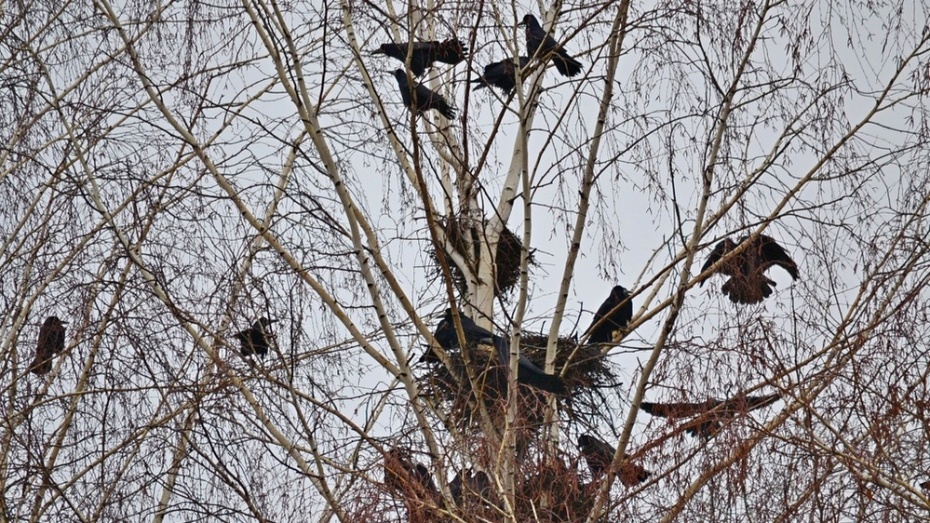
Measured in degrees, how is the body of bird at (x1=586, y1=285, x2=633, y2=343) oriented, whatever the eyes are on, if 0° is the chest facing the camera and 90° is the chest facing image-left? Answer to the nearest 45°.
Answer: approximately 270°

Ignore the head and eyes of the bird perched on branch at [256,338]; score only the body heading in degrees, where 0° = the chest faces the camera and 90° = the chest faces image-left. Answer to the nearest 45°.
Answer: approximately 270°

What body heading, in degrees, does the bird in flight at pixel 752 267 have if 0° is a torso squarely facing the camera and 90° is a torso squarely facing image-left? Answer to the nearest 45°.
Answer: approximately 180°
